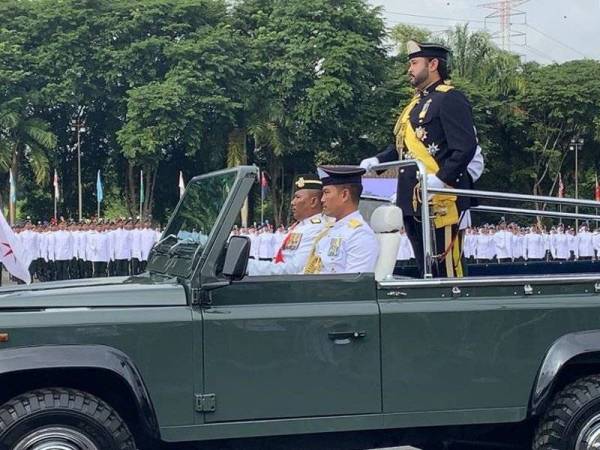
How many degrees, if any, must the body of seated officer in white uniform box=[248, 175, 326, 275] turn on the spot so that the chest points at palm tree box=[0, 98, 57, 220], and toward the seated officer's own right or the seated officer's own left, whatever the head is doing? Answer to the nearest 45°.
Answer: approximately 90° to the seated officer's own right

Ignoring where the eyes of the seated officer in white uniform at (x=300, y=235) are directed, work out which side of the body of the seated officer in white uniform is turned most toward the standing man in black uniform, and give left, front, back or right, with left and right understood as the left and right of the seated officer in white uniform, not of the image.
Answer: back

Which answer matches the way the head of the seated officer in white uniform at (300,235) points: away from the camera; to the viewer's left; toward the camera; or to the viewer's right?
to the viewer's left

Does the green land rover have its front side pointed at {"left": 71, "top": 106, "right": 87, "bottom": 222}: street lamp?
no

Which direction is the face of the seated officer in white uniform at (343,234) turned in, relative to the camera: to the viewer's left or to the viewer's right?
to the viewer's left

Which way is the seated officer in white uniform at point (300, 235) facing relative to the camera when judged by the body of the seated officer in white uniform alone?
to the viewer's left

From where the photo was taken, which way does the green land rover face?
to the viewer's left

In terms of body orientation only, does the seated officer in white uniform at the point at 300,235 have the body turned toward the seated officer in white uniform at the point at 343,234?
no

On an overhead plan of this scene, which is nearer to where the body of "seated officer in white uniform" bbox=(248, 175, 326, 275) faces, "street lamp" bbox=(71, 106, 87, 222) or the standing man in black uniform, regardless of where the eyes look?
the street lamp
